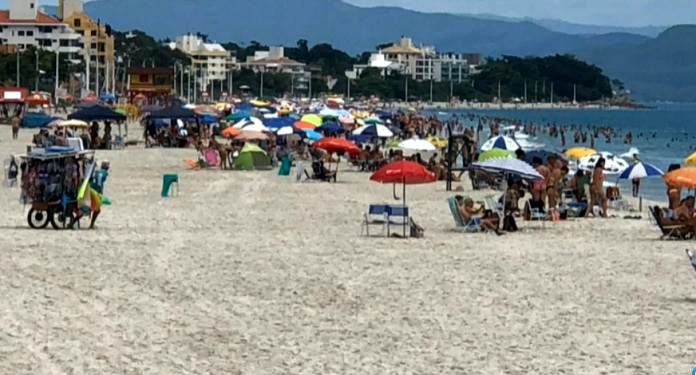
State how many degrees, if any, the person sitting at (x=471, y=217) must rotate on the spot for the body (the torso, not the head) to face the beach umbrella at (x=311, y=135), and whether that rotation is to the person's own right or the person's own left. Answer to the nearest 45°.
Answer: approximately 90° to the person's own left

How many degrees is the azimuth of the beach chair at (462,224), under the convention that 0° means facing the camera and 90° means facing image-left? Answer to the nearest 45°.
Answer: approximately 270°

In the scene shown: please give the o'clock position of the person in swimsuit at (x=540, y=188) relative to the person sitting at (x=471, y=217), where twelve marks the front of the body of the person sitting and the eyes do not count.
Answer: The person in swimsuit is roughly at 10 o'clock from the person sitting.

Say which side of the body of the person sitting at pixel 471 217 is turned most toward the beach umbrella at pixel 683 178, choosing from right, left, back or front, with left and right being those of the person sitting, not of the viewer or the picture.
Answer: front

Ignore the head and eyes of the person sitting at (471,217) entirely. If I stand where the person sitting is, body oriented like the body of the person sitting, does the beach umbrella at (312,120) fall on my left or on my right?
on my left

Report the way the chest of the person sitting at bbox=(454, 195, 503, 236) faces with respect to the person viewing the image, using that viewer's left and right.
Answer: facing to the right of the viewer

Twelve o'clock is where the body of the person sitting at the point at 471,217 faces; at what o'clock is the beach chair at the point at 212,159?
The beach chair is roughly at 8 o'clock from the person sitting.

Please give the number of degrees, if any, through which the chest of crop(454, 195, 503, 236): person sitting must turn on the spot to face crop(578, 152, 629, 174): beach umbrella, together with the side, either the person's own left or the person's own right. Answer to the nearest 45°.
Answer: approximately 90° to the person's own left

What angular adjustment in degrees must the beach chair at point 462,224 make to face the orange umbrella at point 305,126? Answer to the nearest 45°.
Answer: approximately 90° to its left

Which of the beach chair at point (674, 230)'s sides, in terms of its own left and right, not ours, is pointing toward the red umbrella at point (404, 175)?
back

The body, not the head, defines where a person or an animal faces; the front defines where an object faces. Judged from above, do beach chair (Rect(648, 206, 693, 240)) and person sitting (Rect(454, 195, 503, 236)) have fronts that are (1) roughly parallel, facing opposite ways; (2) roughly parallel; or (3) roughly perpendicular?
roughly parallel

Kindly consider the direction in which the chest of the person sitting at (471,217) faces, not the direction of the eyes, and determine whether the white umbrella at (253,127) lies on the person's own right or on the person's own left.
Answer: on the person's own left

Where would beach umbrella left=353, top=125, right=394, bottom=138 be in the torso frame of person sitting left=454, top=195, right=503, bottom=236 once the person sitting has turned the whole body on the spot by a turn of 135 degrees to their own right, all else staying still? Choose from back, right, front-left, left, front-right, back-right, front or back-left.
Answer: back-right
